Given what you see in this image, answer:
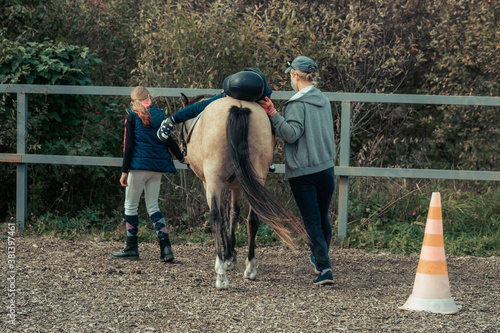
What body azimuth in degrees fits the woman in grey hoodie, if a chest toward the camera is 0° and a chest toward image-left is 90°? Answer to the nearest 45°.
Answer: approximately 135°

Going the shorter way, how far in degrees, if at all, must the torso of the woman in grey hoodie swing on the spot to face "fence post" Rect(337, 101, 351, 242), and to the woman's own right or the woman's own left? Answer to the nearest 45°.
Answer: approximately 45° to the woman's own right

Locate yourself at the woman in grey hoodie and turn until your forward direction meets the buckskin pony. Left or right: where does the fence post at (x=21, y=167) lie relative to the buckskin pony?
right

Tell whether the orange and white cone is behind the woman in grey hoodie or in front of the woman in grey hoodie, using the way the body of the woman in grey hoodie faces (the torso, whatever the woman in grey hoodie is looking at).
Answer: behind

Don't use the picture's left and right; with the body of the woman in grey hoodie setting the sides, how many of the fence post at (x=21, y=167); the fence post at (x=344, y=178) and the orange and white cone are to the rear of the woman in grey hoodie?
1

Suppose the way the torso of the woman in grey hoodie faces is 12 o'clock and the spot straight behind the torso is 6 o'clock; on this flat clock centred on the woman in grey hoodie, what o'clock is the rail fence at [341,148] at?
The rail fence is roughly at 2 o'clock from the woman in grey hoodie.

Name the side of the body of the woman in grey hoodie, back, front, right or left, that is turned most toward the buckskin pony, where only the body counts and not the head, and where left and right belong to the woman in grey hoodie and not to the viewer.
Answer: left
